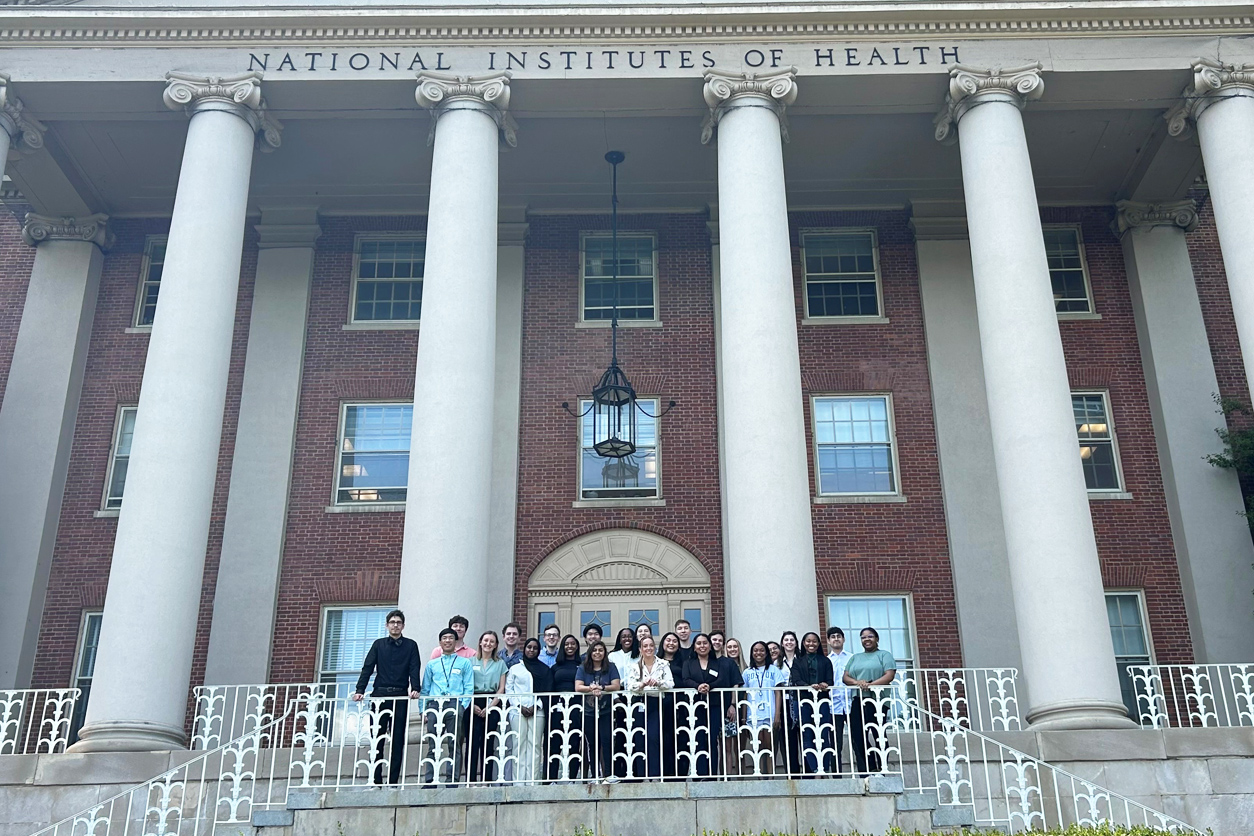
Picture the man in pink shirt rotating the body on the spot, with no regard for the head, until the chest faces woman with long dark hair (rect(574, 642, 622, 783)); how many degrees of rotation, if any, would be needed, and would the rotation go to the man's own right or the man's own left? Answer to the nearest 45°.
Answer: approximately 90° to the man's own left

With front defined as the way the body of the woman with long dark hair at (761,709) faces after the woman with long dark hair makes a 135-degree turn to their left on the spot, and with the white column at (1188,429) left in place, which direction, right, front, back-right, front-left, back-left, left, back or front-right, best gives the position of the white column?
front

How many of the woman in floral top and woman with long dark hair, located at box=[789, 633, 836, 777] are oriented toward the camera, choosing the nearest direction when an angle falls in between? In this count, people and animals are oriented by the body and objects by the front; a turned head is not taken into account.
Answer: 2

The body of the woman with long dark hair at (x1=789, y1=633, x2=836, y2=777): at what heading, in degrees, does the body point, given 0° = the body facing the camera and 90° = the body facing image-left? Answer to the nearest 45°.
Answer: approximately 0°

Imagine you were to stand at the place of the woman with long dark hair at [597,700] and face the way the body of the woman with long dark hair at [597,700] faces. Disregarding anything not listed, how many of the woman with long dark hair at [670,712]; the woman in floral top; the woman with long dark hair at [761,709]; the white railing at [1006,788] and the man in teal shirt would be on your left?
4
